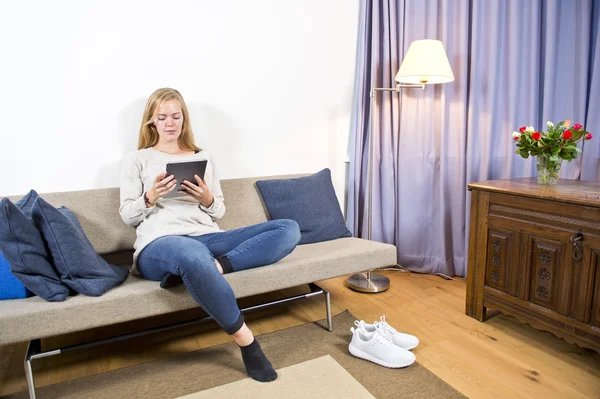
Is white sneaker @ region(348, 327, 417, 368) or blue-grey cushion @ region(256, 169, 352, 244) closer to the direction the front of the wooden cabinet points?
the white sneaker

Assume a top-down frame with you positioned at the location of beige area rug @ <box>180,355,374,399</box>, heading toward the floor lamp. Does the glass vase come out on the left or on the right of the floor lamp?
right

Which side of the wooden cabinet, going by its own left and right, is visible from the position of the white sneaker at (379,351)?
front

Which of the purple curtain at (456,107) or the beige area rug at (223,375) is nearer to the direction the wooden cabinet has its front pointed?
the beige area rug

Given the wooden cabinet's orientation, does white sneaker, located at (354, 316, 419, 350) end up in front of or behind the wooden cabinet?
in front

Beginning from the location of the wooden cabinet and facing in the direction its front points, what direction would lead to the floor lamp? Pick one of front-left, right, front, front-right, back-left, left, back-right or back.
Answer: right

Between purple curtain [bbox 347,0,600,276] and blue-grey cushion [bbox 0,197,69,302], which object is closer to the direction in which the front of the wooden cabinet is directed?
the blue-grey cushion

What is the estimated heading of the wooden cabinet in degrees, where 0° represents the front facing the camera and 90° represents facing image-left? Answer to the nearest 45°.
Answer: approximately 45°

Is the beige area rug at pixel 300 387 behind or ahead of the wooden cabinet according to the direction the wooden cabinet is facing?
ahead
